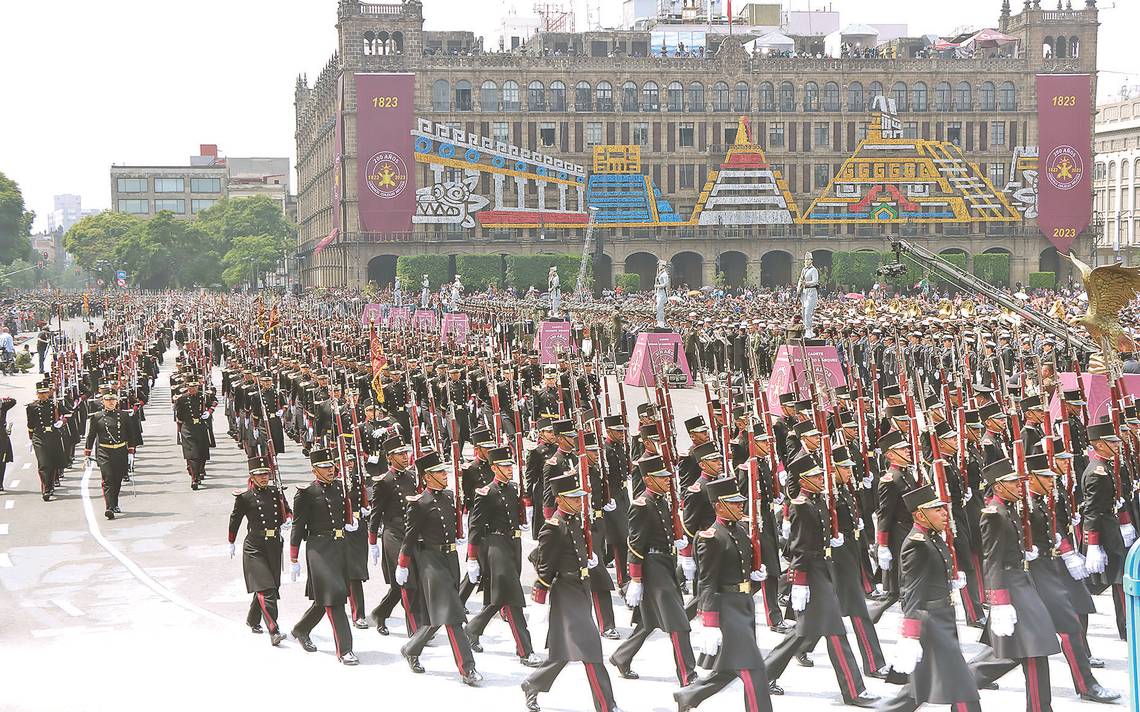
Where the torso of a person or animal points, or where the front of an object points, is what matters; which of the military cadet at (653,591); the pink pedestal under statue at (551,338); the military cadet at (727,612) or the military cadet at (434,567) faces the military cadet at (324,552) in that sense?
the pink pedestal under statue

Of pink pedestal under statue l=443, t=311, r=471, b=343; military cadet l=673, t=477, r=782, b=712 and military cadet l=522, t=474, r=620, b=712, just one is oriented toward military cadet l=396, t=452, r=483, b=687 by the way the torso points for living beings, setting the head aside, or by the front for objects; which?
the pink pedestal under statue

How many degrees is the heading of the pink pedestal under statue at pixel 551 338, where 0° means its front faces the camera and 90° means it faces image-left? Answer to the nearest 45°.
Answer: approximately 0°

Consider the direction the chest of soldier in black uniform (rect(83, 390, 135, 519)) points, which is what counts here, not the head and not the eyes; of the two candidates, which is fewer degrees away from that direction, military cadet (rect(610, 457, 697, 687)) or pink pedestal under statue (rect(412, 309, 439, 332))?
the military cadet

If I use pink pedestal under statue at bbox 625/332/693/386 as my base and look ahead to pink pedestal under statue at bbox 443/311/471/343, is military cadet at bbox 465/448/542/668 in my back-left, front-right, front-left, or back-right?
back-left
